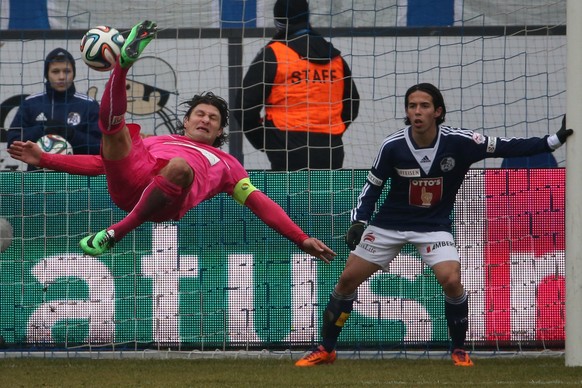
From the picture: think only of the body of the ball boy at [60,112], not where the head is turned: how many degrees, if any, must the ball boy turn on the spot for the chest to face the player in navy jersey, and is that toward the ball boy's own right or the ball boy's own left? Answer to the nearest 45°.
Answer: approximately 45° to the ball boy's own left

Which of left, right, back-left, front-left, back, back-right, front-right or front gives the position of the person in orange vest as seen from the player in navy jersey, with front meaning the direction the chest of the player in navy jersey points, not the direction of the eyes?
back-right

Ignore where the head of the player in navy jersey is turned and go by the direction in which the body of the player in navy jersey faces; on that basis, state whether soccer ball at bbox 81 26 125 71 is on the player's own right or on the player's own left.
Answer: on the player's own right

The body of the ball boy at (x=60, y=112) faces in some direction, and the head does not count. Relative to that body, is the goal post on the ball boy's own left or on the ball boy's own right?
on the ball boy's own left

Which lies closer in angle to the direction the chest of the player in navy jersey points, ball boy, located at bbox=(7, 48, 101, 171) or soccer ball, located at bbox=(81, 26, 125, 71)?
the soccer ball

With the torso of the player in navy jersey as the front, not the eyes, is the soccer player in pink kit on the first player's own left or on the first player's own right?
on the first player's own right

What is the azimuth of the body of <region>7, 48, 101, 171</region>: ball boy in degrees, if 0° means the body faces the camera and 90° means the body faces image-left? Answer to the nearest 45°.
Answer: approximately 0°

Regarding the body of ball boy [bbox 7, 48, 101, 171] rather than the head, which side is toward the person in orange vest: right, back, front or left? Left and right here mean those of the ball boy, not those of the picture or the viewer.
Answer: left

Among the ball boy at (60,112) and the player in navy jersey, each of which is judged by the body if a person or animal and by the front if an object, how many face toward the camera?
2

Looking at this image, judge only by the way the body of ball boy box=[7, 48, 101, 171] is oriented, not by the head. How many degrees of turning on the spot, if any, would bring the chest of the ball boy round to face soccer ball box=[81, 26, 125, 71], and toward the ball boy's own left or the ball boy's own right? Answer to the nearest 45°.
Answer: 0° — they already face it

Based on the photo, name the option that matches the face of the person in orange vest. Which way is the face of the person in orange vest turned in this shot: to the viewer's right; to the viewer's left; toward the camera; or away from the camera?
away from the camera

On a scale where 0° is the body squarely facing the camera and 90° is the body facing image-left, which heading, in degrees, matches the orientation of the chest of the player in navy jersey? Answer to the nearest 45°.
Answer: approximately 0°
